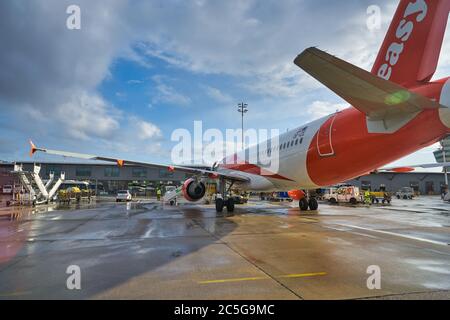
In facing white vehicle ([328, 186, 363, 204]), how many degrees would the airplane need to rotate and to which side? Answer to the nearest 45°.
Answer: approximately 45° to its right

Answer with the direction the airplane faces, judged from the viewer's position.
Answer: facing away from the viewer and to the left of the viewer

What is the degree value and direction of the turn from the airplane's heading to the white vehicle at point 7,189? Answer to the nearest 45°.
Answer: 0° — it already faces it
